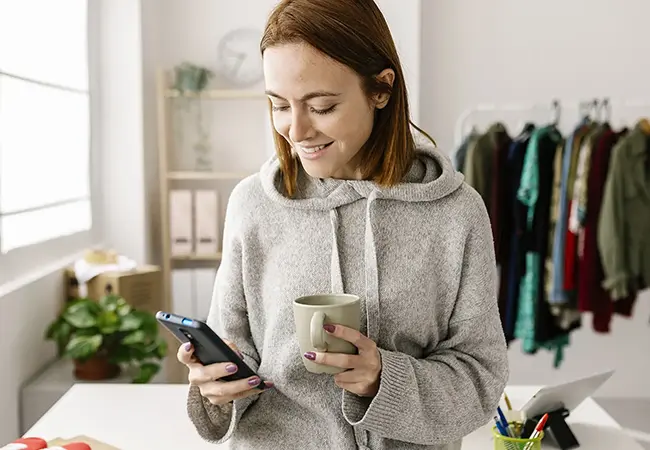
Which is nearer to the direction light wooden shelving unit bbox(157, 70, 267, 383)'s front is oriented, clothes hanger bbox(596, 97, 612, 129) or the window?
the window

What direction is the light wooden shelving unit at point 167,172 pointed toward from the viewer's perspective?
toward the camera

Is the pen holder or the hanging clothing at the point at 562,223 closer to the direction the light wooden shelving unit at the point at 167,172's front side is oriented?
the pen holder

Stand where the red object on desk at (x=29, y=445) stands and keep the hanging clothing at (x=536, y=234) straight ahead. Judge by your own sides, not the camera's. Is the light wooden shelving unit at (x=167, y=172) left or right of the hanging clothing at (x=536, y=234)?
left

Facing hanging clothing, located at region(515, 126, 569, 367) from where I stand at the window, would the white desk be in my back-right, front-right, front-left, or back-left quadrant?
front-right

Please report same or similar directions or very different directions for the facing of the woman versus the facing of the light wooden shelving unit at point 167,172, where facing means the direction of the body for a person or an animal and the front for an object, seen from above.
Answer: same or similar directions

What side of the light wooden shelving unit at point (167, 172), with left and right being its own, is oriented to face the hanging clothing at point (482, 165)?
left

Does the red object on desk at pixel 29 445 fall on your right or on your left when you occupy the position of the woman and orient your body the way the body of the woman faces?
on your right

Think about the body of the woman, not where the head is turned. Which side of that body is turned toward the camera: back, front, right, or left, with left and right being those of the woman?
front

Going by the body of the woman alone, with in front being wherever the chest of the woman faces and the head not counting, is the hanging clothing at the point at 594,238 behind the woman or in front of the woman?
behind

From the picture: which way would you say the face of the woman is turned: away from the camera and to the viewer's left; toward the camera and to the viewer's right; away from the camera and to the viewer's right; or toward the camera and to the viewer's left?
toward the camera and to the viewer's left

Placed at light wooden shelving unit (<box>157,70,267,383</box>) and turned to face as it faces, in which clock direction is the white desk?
The white desk is roughly at 12 o'clock from the light wooden shelving unit.

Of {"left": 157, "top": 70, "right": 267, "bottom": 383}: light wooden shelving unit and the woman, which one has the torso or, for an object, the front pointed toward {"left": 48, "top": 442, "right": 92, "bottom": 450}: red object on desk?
the light wooden shelving unit

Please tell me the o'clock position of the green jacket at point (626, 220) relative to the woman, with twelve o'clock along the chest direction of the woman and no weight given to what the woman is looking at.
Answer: The green jacket is roughly at 7 o'clock from the woman.

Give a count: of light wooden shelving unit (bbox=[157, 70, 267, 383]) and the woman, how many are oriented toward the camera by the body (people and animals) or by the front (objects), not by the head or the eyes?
2
